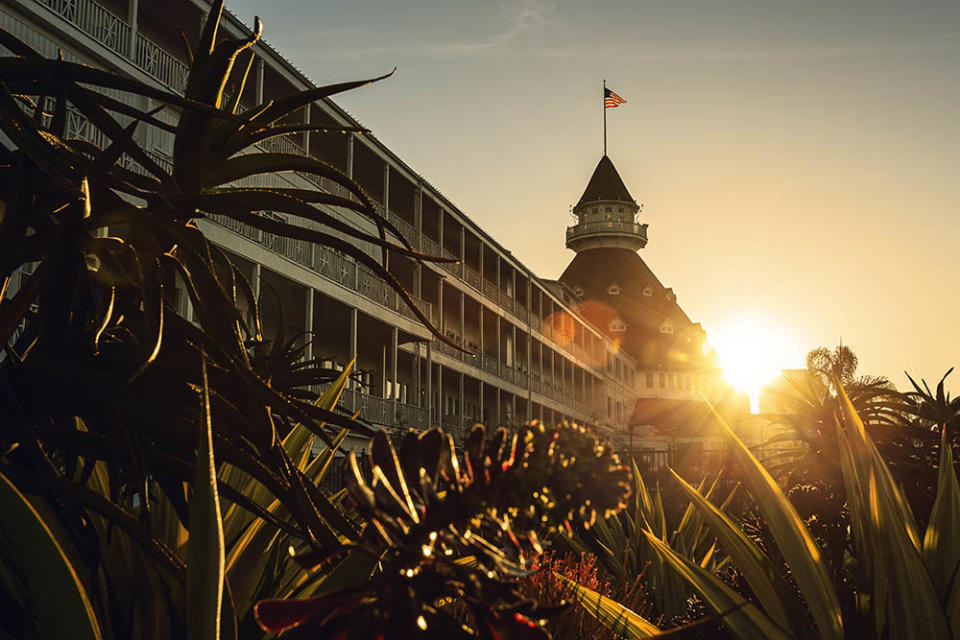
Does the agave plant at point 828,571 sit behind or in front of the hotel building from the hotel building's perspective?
in front

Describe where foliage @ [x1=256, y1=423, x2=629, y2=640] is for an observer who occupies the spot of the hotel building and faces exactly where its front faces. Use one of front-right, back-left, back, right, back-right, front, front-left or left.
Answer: front-right

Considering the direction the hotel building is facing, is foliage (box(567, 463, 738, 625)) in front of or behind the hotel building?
in front

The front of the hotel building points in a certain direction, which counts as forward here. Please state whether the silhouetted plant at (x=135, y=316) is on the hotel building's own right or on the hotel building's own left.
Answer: on the hotel building's own right

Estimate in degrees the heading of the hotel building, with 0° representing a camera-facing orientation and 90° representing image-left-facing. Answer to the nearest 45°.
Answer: approximately 315°
